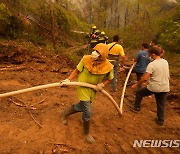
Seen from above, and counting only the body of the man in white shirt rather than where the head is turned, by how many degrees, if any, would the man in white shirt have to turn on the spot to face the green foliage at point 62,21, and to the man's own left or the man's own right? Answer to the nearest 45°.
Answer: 0° — they already face it

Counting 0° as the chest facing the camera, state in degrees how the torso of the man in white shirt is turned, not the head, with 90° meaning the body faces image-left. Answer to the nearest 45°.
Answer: approximately 135°

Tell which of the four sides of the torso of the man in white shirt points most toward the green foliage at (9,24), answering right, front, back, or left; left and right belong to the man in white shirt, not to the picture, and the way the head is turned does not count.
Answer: front
